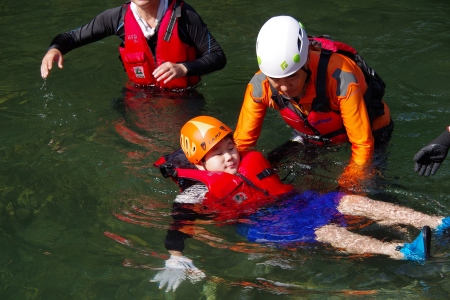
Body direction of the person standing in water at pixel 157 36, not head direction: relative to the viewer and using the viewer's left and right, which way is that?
facing the viewer

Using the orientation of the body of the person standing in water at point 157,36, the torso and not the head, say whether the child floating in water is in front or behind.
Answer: in front
